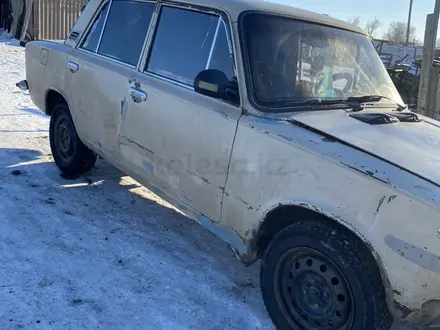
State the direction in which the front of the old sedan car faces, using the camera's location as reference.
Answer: facing the viewer and to the right of the viewer

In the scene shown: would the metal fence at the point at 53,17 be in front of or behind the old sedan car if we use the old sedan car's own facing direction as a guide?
behind

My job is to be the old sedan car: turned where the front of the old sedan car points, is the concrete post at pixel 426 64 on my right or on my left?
on my left
